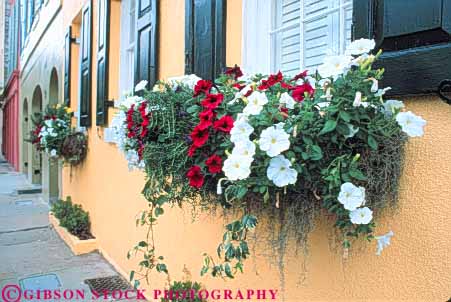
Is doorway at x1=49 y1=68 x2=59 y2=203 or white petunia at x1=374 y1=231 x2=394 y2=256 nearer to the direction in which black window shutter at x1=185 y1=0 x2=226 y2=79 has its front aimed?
the white petunia

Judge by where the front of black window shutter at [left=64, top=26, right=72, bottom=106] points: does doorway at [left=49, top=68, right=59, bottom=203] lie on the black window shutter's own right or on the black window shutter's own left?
on the black window shutter's own right

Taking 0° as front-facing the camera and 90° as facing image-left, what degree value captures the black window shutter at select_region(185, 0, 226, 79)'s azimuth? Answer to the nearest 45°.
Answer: approximately 45°

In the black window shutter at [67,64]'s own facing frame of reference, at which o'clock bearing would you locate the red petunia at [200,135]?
The red petunia is roughly at 9 o'clock from the black window shutter.

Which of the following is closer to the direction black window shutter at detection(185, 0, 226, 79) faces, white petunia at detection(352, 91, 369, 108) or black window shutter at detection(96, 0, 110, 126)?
the white petunia

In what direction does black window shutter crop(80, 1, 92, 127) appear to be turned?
to the viewer's left

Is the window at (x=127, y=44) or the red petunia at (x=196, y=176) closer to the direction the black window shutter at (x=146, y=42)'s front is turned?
the red petunia

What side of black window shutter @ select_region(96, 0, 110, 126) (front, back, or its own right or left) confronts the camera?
left

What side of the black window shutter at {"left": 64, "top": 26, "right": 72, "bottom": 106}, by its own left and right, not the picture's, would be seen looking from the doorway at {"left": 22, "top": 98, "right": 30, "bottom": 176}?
right
